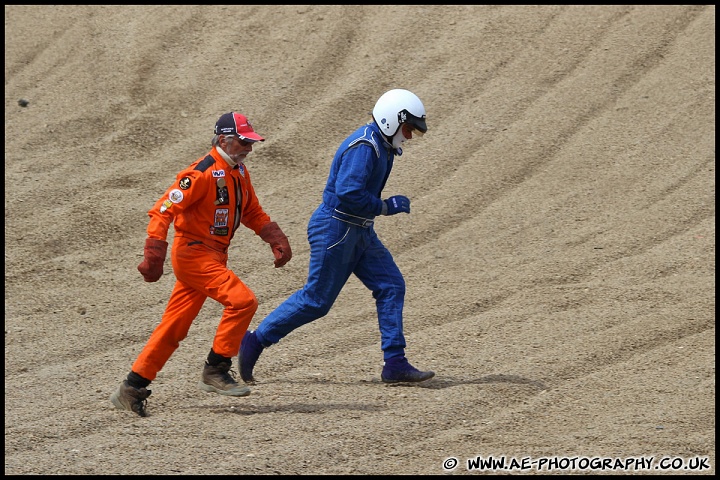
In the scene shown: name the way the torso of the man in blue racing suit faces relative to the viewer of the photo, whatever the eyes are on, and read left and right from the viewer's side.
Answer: facing to the right of the viewer

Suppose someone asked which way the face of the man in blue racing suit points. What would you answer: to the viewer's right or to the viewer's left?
to the viewer's right

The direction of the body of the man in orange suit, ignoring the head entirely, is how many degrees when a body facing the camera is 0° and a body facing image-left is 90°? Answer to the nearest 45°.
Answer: approximately 315°

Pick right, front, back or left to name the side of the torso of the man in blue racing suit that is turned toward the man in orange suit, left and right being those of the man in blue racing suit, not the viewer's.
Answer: back

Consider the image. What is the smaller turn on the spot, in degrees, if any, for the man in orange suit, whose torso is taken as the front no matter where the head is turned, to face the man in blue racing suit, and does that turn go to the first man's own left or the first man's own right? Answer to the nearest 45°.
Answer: approximately 45° to the first man's own left
